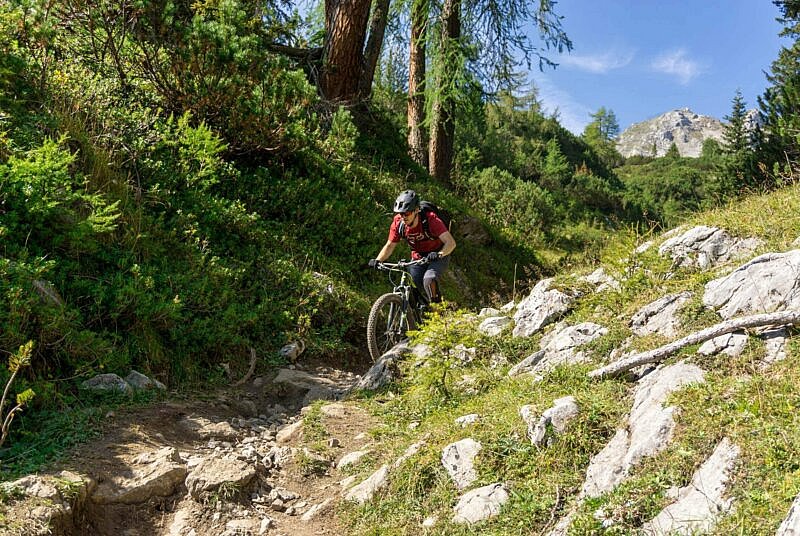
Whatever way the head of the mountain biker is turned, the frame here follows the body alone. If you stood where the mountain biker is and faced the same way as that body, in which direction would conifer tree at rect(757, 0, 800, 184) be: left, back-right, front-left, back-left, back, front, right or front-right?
back

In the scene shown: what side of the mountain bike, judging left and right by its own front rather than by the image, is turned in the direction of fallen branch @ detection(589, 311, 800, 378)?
left

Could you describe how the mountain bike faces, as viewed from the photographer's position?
facing the viewer and to the left of the viewer

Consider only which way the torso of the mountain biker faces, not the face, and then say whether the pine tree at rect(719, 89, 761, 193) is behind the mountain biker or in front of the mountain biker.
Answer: behind

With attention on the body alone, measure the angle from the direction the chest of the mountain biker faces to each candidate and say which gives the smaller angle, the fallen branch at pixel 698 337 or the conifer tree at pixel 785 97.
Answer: the fallen branch

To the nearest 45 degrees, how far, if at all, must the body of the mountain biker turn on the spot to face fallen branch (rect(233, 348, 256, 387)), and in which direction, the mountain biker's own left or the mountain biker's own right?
approximately 45° to the mountain biker's own right

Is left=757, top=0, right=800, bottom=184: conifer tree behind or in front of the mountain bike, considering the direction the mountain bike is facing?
behind

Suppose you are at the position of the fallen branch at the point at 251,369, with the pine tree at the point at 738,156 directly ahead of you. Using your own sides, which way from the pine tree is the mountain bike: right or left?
right
